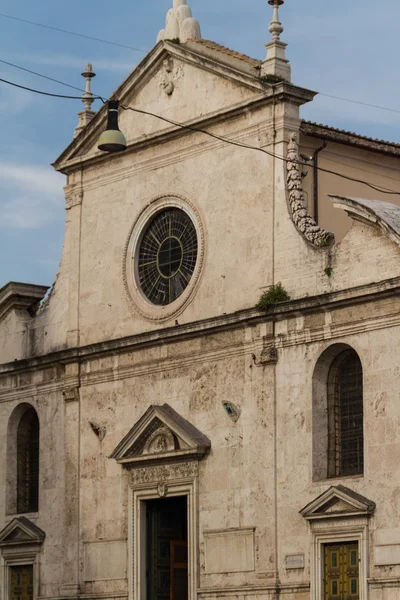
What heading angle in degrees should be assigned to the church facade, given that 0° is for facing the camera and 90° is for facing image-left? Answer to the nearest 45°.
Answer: approximately 45°
